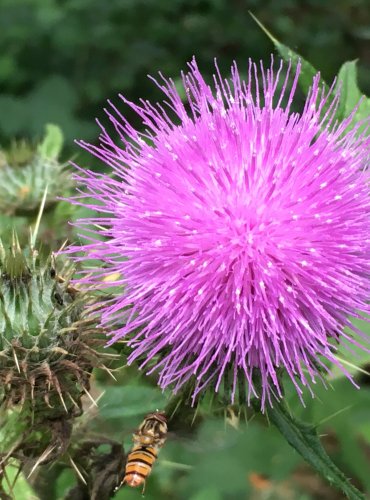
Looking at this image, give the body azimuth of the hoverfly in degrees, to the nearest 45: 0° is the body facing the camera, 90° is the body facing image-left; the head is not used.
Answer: approximately 180°

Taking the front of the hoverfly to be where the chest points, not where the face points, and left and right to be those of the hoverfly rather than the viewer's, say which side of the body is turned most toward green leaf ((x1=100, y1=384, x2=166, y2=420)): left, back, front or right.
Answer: front
